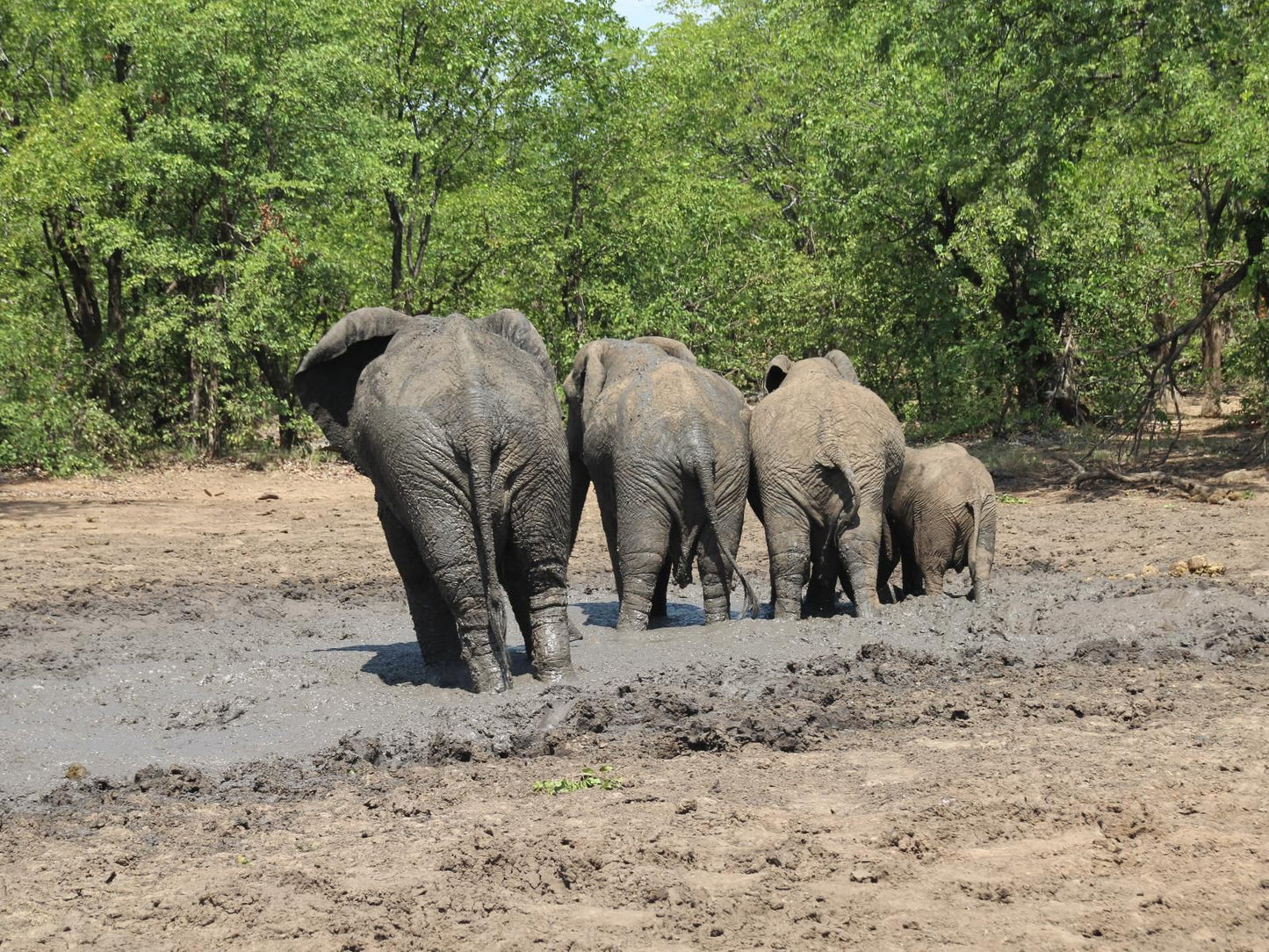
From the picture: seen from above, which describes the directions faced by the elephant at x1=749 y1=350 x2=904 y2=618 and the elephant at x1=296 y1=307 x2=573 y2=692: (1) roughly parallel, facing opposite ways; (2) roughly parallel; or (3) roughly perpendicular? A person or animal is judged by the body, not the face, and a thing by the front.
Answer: roughly parallel

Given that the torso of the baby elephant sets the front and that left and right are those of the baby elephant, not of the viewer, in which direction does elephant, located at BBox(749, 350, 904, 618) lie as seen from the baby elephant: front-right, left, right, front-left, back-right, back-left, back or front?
left

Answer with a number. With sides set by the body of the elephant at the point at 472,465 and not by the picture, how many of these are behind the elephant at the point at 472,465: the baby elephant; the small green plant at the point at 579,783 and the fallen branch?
1

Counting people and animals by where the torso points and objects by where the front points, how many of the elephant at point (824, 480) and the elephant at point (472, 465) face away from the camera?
2

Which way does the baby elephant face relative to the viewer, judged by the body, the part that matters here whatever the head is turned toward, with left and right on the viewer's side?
facing away from the viewer and to the left of the viewer

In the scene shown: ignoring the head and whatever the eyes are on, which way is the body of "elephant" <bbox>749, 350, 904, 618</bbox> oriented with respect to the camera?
away from the camera

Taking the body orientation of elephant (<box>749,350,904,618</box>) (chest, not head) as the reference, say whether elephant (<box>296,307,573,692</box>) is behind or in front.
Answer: behind

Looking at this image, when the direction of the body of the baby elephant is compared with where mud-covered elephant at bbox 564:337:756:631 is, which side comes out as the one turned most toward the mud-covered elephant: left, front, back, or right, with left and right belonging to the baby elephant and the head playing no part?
left

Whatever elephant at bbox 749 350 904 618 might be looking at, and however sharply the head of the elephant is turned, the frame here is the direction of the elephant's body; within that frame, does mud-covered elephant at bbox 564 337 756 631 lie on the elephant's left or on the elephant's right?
on the elephant's left

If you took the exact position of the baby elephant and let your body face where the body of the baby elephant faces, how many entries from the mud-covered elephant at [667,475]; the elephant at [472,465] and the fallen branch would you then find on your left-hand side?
2

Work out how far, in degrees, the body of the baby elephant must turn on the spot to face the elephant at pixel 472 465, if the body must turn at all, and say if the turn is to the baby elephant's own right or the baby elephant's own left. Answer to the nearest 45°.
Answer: approximately 90° to the baby elephant's own left

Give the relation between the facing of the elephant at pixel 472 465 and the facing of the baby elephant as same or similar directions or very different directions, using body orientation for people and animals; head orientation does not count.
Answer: same or similar directions

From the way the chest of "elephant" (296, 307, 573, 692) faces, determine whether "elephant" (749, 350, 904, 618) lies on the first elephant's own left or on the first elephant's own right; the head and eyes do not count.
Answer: on the first elephant's own right

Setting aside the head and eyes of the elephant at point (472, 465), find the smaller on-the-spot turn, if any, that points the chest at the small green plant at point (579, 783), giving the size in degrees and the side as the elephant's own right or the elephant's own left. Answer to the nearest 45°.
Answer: approximately 180°

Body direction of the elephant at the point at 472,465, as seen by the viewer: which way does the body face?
away from the camera
